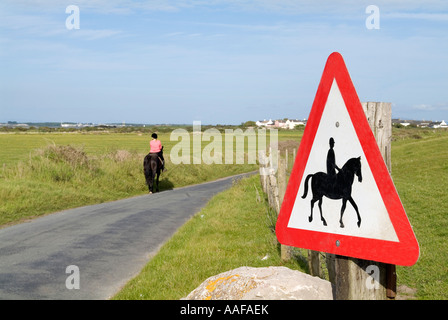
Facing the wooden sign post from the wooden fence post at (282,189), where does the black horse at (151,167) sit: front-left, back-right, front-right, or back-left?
back-right

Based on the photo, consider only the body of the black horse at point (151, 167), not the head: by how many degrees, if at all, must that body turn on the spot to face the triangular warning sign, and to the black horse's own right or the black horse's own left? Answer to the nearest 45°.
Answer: approximately 180°

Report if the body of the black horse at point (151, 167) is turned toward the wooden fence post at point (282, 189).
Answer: no

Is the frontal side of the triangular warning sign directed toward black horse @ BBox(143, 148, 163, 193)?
no

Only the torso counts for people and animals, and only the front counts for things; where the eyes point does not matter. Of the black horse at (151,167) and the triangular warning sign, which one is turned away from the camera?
the black horse

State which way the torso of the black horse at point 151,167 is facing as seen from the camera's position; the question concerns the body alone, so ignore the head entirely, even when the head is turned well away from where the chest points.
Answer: away from the camera

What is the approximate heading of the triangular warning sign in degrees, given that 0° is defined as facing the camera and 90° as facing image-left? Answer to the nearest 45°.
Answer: approximately 45°

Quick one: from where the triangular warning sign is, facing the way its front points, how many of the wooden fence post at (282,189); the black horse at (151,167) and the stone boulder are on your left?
0

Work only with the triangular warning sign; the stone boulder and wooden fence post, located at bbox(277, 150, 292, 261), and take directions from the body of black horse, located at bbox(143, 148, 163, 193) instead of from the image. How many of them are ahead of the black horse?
0

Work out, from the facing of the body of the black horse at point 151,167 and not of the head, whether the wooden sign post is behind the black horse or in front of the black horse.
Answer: behind

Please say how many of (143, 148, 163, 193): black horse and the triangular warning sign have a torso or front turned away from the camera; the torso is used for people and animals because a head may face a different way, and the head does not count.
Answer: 1

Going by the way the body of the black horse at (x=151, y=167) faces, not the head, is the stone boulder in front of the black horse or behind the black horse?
behind

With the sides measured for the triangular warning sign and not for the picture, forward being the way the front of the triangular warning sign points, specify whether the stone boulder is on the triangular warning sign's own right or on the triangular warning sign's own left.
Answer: on the triangular warning sign's own right
